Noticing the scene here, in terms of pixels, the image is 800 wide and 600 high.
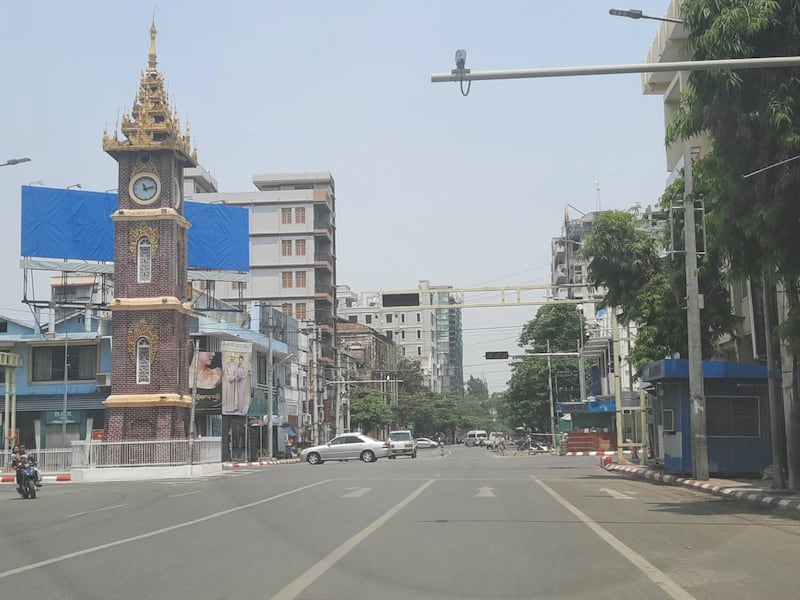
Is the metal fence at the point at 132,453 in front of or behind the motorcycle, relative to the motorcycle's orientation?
behind

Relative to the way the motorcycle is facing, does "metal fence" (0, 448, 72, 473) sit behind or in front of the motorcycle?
behind

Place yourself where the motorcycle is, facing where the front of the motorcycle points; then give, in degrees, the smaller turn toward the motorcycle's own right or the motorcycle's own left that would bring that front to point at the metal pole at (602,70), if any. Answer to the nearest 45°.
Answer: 0° — it already faces it

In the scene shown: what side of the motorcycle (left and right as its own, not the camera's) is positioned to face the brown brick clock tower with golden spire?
back

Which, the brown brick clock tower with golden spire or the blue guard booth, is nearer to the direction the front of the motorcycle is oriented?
the blue guard booth

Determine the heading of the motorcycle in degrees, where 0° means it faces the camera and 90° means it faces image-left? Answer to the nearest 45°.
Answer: approximately 0°

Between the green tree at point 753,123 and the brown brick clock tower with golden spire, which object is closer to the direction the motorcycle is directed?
the green tree

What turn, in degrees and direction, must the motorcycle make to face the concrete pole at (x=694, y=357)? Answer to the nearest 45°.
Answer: approximately 45° to its left

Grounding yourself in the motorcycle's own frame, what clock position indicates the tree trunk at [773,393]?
The tree trunk is roughly at 10 o'clock from the motorcycle.

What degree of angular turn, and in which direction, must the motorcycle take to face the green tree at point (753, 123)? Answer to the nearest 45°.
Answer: approximately 45° to its left
